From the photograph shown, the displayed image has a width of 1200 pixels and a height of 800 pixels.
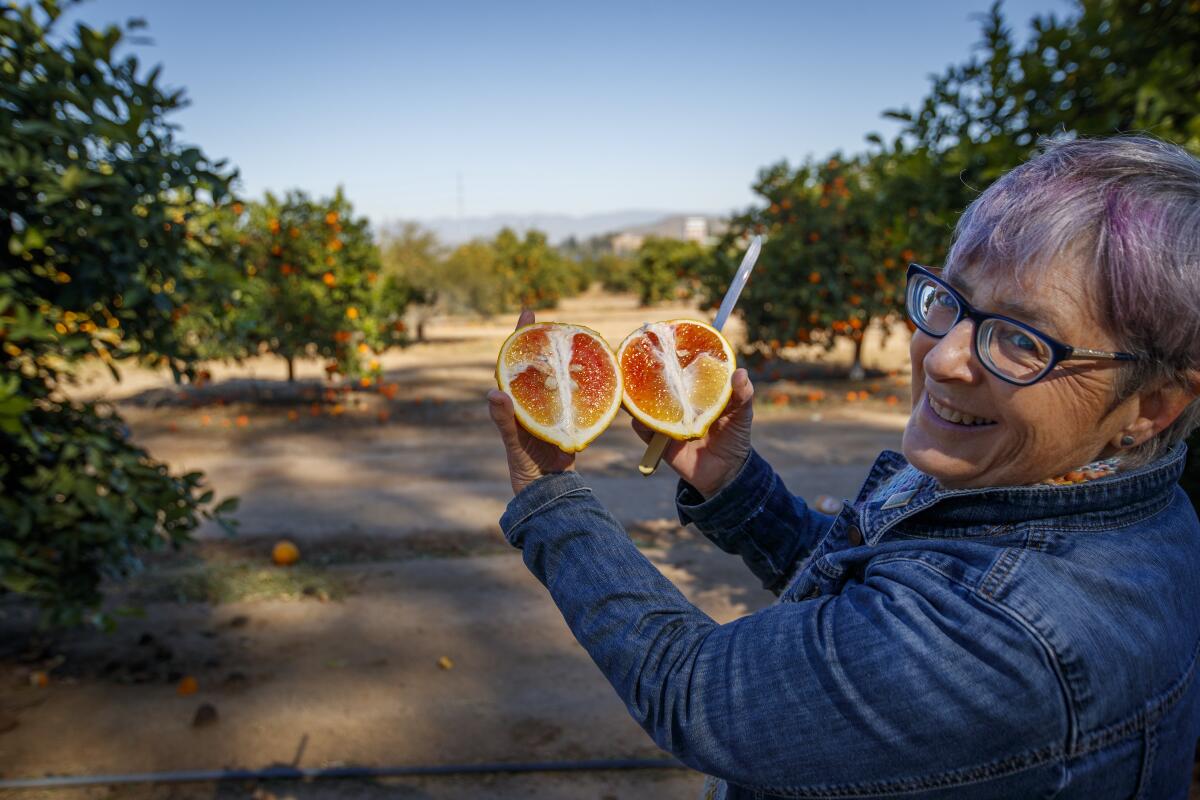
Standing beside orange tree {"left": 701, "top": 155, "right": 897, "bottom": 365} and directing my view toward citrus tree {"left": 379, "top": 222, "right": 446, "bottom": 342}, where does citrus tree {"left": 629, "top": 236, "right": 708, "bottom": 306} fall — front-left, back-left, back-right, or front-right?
front-right

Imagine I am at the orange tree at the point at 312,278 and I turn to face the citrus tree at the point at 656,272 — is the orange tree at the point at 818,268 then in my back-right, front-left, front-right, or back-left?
front-right

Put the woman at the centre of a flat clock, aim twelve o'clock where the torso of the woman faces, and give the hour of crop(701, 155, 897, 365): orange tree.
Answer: The orange tree is roughly at 3 o'clock from the woman.

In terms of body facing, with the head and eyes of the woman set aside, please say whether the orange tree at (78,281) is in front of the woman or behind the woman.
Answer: in front

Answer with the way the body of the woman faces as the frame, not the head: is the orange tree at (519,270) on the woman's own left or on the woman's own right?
on the woman's own right

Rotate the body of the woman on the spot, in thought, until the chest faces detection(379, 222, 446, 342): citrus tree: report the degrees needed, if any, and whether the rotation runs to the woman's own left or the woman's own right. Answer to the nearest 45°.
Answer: approximately 45° to the woman's own right

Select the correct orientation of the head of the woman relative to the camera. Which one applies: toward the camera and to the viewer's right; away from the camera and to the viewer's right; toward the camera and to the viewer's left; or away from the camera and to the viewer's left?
toward the camera and to the viewer's left

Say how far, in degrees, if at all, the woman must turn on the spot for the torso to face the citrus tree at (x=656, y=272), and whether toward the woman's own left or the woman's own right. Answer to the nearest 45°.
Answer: approximately 90° to the woman's own right

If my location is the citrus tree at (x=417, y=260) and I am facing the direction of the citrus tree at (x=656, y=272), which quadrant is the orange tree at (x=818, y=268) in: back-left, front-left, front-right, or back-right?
back-right

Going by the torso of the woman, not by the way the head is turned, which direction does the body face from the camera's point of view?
to the viewer's left
